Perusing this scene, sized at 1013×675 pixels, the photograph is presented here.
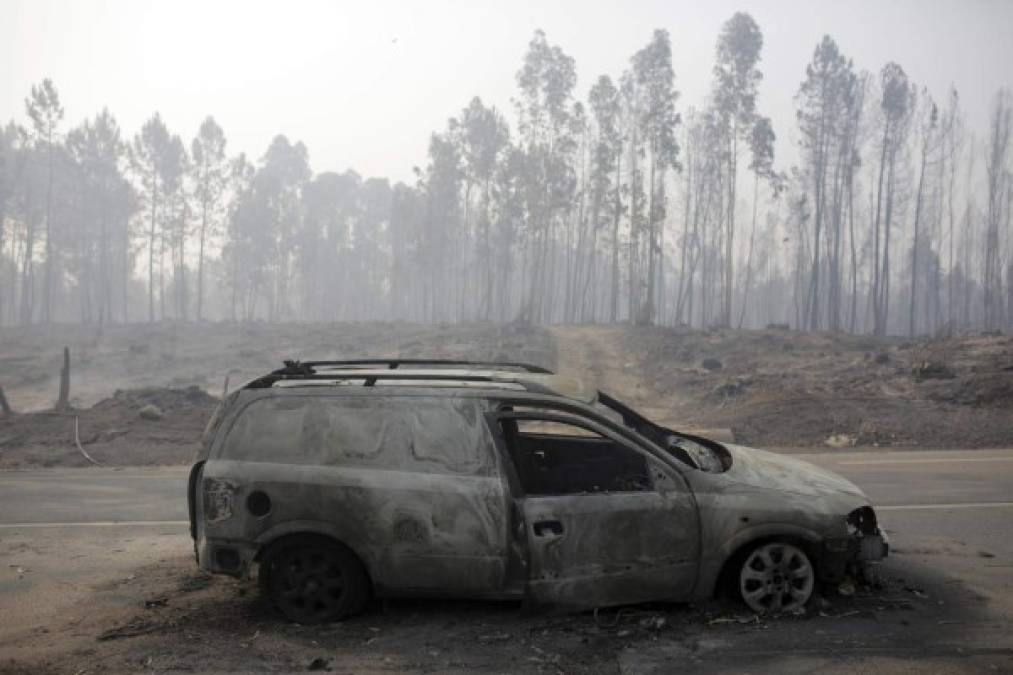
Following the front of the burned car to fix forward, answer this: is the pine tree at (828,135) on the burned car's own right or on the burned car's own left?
on the burned car's own left

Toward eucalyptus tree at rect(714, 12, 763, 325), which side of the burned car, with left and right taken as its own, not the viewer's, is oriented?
left

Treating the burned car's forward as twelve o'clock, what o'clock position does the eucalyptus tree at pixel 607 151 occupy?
The eucalyptus tree is roughly at 9 o'clock from the burned car.

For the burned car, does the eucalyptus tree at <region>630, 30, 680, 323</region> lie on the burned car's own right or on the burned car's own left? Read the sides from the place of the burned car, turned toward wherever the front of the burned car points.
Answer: on the burned car's own left

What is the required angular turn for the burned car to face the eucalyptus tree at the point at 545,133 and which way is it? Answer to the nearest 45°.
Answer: approximately 90° to its left

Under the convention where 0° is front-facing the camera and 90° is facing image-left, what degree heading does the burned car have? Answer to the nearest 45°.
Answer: approximately 270°
